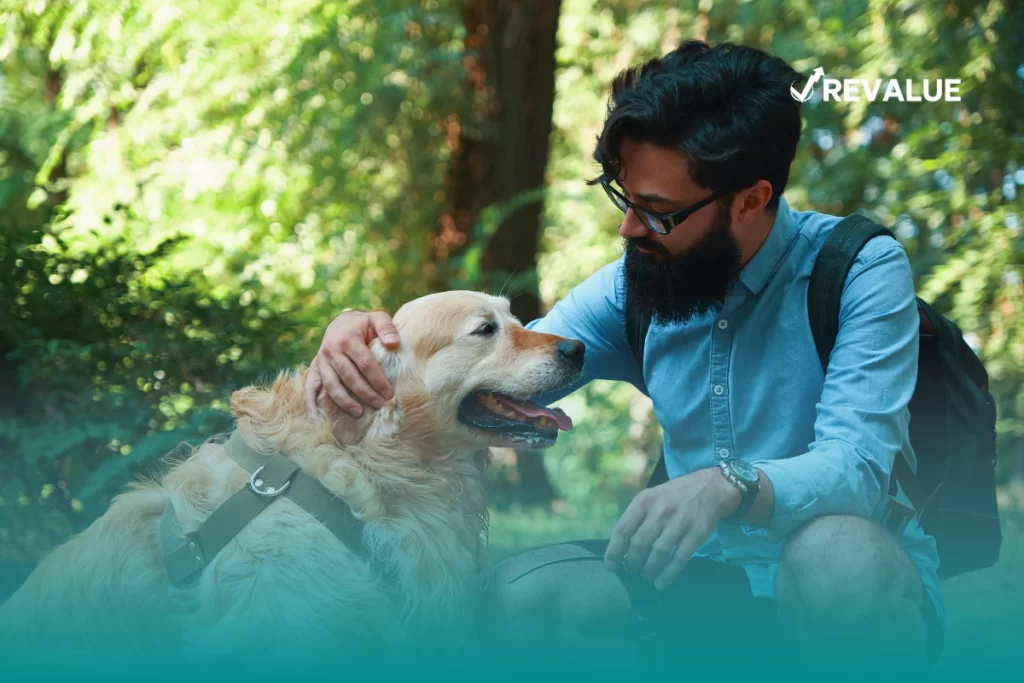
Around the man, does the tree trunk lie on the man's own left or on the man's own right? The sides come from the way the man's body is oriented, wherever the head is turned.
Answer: on the man's own right

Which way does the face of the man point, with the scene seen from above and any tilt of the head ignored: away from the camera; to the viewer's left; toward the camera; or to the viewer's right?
to the viewer's left

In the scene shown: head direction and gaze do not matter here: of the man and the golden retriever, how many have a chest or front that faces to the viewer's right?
1

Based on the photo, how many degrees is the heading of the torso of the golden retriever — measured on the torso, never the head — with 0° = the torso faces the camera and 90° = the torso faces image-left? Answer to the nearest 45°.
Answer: approximately 270°

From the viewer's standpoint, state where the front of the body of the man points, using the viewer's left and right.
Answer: facing the viewer and to the left of the viewer

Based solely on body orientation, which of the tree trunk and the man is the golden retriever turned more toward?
the man

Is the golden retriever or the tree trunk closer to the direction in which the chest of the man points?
the golden retriever

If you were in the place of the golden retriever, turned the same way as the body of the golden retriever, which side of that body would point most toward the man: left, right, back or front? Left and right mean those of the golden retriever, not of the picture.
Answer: front

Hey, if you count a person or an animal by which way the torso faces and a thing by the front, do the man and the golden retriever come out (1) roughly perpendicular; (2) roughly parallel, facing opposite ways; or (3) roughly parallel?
roughly parallel, facing opposite ways
